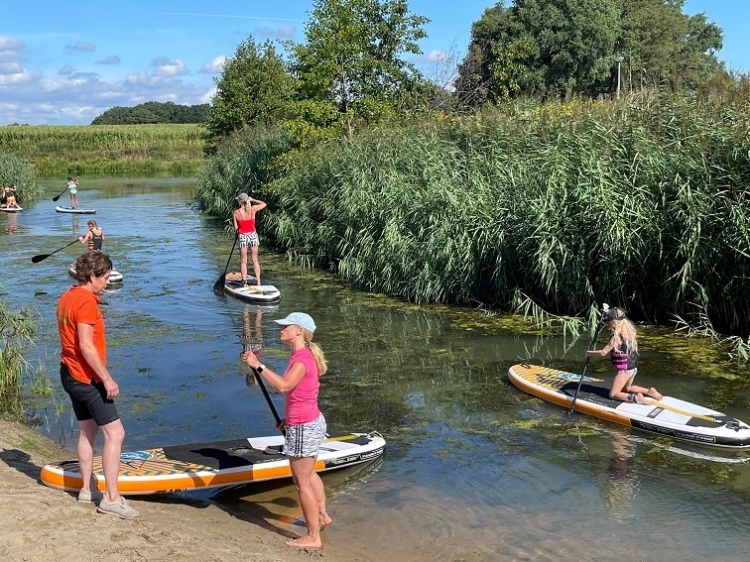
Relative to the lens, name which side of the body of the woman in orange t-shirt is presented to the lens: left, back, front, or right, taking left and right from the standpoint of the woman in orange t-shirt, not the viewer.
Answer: right

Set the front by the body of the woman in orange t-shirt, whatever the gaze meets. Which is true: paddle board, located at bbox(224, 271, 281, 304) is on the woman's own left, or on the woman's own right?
on the woman's own left

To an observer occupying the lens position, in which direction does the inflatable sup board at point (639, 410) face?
facing away from the viewer and to the left of the viewer

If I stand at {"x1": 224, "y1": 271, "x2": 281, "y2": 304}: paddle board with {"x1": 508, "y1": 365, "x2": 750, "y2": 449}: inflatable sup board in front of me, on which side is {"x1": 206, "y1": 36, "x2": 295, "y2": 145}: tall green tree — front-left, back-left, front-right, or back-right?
back-left

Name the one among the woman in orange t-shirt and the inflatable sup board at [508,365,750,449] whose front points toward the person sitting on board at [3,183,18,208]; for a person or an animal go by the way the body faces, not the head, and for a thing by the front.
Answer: the inflatable sup board
